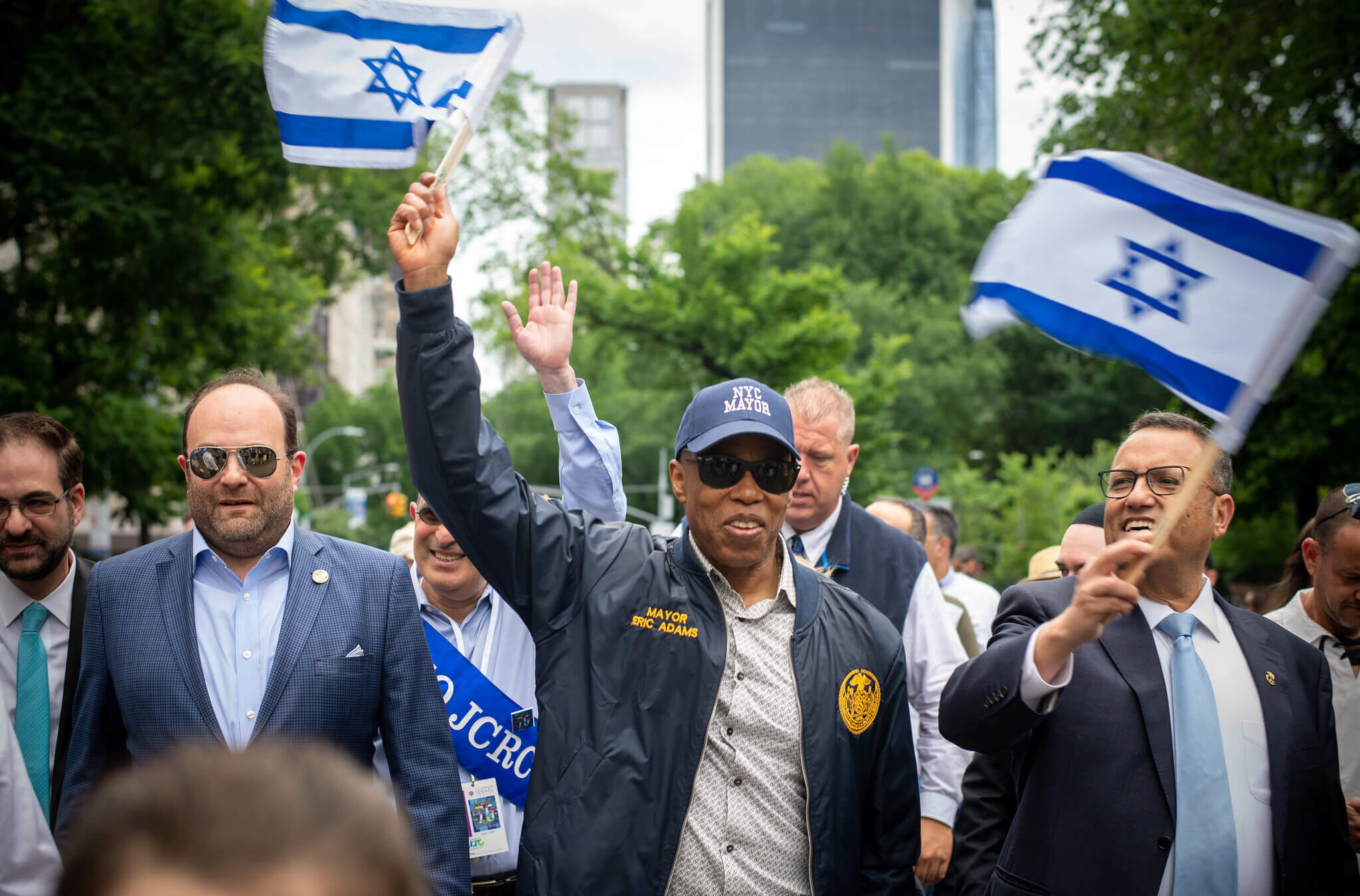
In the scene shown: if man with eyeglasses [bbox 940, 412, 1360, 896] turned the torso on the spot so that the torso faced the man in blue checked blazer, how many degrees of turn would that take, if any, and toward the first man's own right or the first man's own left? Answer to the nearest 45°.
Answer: approximately 90° to the first man's own right

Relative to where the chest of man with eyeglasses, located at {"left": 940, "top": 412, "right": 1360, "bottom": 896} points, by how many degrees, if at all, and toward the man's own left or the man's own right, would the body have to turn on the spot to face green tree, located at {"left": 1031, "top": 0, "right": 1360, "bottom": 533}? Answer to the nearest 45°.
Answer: approximately 180°

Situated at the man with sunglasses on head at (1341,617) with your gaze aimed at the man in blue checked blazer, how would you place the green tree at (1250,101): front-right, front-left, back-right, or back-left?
back-right

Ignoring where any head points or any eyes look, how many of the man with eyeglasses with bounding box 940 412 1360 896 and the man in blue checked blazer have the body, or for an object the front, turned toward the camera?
2

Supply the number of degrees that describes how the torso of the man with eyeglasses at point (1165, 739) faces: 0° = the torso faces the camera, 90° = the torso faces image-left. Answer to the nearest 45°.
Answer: approximately 0°
